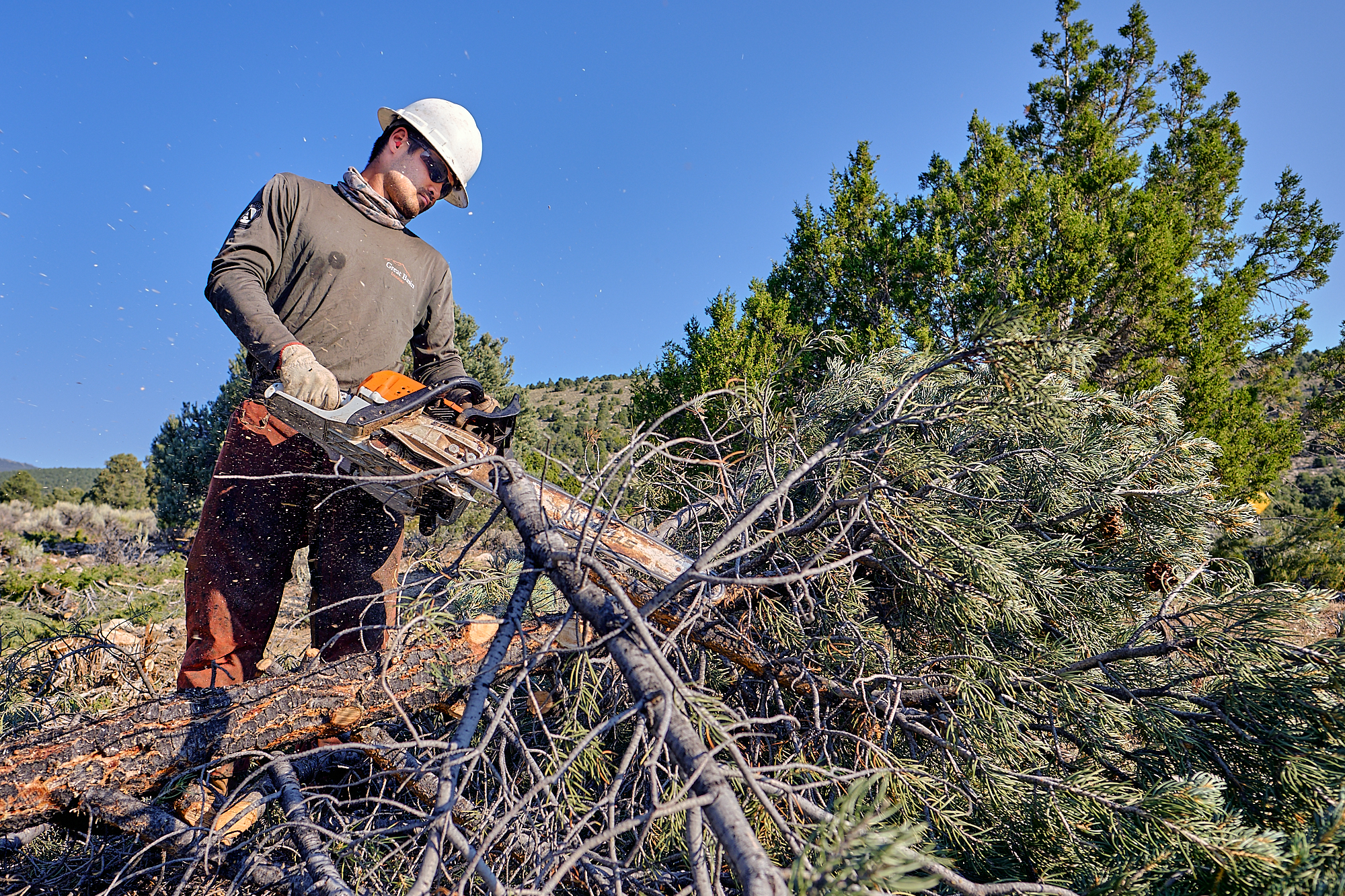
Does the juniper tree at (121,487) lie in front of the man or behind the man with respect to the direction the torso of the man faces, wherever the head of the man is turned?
behind

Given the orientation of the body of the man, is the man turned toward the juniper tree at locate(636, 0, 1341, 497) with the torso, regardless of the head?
no

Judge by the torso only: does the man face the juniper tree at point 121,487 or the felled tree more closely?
the felled tree

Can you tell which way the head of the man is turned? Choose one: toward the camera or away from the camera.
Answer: toward the camera

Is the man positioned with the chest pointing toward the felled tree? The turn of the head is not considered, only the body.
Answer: yes

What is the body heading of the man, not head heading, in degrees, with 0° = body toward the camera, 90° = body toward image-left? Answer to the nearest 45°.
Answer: approximately 315°

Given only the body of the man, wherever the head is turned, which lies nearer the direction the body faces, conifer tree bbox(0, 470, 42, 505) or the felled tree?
the felled tree

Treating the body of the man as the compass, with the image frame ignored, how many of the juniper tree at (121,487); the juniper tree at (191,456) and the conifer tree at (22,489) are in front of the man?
0

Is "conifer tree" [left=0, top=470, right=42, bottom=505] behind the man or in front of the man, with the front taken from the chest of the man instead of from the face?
behind
